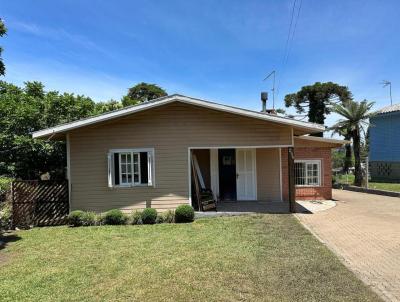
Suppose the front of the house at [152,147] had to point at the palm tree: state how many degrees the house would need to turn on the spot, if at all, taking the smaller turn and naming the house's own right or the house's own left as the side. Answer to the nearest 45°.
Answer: approximately 135° to the house's own left

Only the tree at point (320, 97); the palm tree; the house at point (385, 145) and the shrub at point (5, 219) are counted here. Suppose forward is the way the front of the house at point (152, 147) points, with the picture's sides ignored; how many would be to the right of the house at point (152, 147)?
1

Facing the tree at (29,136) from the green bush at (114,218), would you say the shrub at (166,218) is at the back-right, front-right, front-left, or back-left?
back-right

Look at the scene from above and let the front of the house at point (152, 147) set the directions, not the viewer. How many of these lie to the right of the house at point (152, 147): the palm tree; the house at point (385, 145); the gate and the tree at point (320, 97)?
1

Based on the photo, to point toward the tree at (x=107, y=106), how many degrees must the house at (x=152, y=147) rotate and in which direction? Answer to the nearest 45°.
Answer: approximately 180°

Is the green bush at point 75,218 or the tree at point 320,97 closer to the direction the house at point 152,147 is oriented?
the green bush

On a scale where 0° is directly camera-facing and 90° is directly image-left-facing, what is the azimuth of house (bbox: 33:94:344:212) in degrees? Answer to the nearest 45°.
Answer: approximately 0°

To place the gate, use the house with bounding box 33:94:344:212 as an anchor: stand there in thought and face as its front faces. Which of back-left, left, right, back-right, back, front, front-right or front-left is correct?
right

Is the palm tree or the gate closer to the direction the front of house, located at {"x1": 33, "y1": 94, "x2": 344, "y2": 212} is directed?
the gate

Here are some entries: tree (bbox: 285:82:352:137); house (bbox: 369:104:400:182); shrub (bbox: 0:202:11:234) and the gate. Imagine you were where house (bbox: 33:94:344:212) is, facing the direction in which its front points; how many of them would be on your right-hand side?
2

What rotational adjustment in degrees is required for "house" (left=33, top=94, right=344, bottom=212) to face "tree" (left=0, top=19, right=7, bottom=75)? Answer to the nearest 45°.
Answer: approximately 45° to its right
